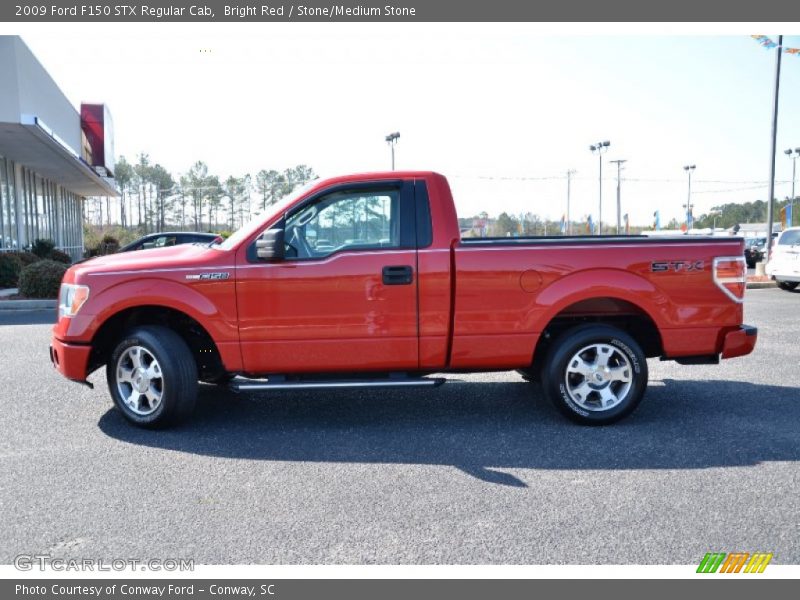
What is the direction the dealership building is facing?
to the viewer's right

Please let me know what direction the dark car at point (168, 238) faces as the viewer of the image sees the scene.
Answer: facing to the left of the viewer

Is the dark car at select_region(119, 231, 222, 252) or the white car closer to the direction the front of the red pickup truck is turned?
the dark car

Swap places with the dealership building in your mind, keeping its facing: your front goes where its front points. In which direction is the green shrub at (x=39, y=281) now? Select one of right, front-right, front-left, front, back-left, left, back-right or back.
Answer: right

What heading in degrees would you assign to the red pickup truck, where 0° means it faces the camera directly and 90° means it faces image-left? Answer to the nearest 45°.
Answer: approximately 90°

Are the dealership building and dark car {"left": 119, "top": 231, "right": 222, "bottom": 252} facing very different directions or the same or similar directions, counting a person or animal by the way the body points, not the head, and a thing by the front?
very different directions

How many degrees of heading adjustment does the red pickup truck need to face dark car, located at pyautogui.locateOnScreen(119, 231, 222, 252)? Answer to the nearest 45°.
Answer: approximately 45° to its right
